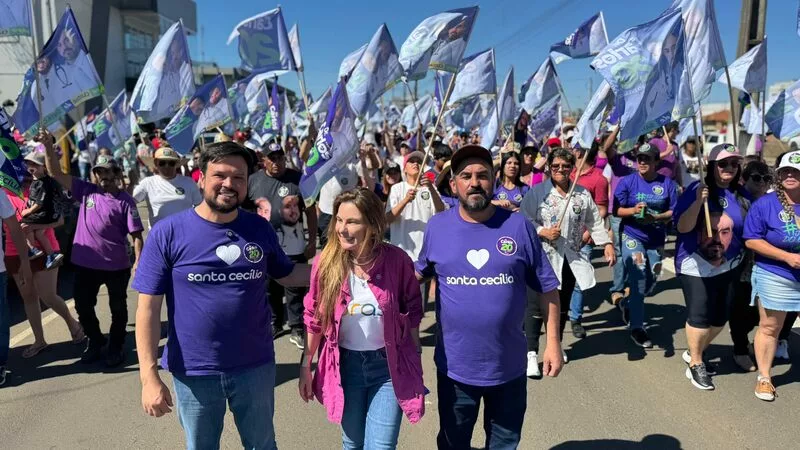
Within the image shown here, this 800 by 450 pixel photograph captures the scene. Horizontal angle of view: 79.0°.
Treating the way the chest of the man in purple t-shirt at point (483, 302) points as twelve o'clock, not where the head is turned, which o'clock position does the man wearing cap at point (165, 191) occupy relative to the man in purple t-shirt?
The man wearing cap is roughly at 4 o'clock from the man in purple t-shirt.

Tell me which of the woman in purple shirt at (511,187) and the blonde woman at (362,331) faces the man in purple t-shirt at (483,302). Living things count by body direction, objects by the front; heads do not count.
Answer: the woman in purple shirt

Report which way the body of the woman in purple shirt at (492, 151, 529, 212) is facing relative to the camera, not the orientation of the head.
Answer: toward the camera

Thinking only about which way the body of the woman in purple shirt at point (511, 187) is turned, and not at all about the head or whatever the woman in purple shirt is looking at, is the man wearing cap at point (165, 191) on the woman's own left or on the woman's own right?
on the woman's own right

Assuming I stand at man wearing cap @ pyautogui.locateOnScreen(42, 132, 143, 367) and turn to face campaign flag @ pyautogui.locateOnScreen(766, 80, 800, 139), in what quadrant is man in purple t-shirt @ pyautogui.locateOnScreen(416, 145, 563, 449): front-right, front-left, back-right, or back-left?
front-right

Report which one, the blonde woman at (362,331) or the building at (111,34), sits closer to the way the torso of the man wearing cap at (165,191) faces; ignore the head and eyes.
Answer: the blonde woman

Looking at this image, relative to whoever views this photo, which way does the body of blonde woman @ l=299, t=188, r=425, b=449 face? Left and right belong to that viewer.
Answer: facing the viewer

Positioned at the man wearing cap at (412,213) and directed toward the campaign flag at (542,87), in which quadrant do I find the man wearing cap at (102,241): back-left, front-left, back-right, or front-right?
back-left

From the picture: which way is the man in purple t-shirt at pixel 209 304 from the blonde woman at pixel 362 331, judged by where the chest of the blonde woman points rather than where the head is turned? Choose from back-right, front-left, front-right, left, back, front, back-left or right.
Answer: right

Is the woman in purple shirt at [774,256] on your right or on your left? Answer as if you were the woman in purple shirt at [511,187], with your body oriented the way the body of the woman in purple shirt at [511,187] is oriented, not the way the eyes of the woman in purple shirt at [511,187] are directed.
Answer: on your left

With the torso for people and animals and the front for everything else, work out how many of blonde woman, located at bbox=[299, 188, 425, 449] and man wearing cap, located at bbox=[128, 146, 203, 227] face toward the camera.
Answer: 2

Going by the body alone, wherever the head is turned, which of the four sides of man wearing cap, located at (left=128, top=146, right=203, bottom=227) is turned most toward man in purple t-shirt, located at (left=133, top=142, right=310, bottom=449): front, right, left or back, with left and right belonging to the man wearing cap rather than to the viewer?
front

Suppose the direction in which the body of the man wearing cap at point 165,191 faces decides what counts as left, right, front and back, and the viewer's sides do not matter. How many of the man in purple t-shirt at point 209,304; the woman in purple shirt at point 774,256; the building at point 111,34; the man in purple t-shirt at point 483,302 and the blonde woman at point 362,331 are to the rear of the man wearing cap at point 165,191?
1

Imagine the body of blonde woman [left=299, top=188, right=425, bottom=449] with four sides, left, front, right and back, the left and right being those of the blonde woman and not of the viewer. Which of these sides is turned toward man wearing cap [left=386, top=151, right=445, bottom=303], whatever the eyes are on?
back

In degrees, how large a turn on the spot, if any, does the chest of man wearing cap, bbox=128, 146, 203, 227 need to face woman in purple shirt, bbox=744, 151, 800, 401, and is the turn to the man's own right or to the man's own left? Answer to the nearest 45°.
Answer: approximately 45° to the man's own left
